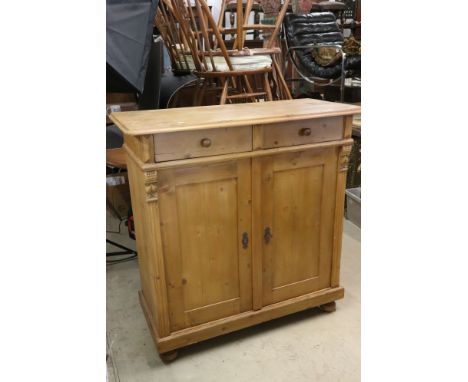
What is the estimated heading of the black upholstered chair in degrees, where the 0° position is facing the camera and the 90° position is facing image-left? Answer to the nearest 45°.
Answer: approximately 315°

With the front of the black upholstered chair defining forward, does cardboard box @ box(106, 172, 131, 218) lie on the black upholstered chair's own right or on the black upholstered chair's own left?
on the black upholstered chair's own right

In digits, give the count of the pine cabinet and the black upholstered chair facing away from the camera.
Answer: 0

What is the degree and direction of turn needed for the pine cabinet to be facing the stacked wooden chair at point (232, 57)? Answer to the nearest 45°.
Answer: approximately 135° to its left

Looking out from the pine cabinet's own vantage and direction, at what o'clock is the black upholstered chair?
The black upholstered chair is roughly at 8 o'clock from the pine cabinet.

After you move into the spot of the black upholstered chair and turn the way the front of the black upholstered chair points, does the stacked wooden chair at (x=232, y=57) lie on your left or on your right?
on your right

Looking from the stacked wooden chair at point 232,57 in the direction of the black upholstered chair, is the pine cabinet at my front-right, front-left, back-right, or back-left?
back-right

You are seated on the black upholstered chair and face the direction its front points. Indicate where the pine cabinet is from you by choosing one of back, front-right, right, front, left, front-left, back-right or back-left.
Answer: front-right

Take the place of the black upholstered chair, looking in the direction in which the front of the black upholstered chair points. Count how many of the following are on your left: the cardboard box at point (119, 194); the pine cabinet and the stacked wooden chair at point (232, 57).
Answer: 0

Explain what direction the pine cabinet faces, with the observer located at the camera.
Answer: facing the viewer and to the right of the viewer
